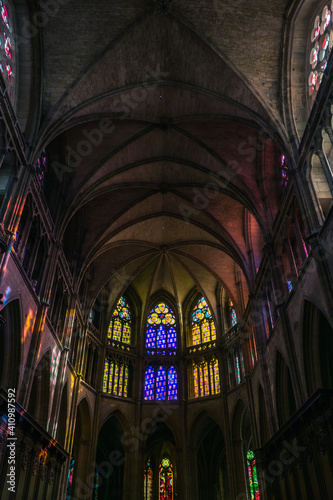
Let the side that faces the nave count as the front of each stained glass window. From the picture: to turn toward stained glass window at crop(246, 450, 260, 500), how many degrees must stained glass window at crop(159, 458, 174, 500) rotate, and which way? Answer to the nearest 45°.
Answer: approximately 45° to its left

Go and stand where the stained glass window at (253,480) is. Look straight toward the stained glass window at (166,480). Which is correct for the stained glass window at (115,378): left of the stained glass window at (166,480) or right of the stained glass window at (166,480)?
left

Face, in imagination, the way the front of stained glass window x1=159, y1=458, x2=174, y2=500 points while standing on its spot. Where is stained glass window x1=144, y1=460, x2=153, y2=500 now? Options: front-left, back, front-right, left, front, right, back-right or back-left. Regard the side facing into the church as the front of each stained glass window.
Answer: right

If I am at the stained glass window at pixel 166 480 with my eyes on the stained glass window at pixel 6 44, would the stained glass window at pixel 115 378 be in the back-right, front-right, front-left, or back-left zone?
front-right

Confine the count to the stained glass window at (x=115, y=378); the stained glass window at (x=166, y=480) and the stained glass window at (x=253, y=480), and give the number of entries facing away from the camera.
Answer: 0

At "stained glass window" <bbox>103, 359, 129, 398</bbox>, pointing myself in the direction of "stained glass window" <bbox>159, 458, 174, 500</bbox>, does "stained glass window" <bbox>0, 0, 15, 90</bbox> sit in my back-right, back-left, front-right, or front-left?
back-right

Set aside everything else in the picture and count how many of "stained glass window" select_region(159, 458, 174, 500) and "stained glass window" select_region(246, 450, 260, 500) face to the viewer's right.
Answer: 0

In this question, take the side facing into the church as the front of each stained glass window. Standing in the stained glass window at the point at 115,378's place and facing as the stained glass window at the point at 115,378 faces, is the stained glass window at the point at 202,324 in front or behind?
in front

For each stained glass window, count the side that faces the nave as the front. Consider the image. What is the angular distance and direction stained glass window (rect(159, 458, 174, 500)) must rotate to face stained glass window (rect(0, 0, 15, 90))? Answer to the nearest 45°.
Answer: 0° — it already faces it

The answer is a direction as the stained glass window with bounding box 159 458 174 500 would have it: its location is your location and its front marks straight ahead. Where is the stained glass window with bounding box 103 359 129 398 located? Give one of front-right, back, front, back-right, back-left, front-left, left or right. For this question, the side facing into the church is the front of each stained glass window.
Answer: front-right

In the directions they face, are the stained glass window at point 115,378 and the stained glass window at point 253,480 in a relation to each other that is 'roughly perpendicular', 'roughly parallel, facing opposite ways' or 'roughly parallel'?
roughly perpendicular

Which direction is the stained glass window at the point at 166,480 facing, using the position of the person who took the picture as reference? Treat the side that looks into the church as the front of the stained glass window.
facing the viewer

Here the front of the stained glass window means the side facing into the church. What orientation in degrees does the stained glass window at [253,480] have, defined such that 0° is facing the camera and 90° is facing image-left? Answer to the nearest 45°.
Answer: approximately 45°

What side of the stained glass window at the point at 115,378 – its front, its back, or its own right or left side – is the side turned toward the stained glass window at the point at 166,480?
left
